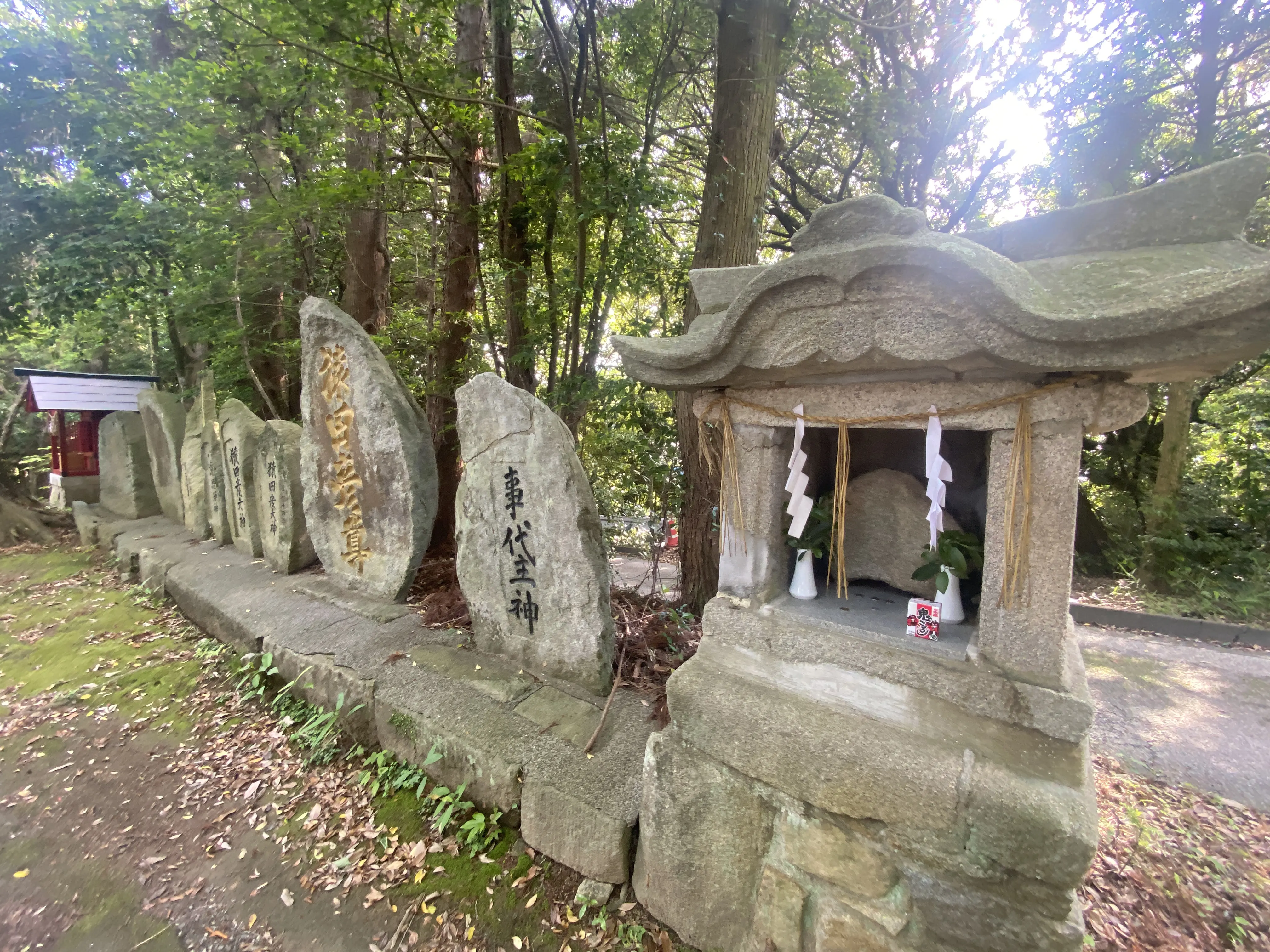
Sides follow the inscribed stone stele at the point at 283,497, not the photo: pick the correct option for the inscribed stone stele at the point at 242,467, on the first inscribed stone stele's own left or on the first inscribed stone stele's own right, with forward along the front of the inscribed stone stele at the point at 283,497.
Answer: on the first inscribed stone stele's own right

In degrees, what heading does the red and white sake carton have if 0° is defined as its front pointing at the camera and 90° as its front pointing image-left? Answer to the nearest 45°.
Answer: approximately 0°

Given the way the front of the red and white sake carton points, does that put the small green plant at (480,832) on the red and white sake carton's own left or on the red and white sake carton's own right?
on the red and white sake carton's own right
